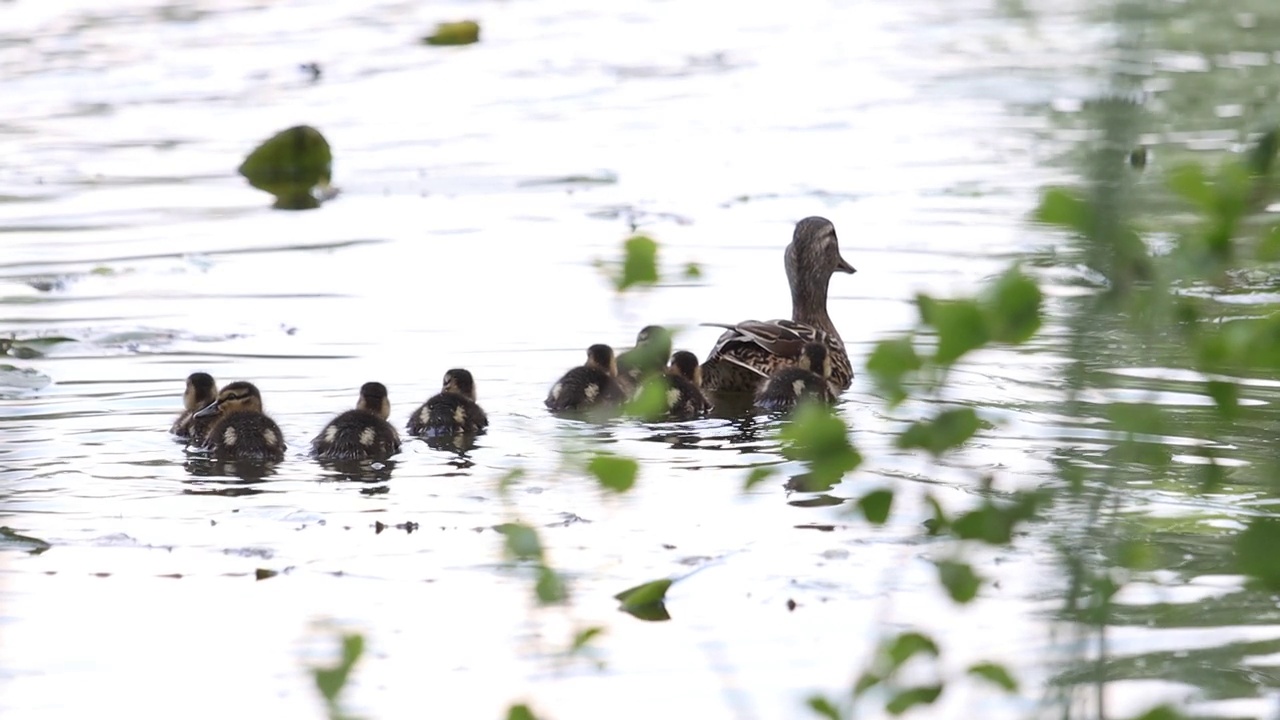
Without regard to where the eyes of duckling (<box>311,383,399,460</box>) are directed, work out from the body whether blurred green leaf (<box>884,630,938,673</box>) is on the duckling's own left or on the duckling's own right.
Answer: on the duckling's own right

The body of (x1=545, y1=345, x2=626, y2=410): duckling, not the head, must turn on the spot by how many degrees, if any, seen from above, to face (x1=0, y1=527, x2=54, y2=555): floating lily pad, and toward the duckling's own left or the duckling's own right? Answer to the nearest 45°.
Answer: approximately 180°

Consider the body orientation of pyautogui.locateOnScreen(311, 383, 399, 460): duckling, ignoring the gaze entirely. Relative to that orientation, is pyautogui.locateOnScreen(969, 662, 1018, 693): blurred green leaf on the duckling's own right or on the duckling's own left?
on the duckling's own right

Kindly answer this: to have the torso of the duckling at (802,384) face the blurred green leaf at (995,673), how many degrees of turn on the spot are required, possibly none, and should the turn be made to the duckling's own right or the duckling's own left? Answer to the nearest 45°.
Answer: approximately 135° to the duckling's own right

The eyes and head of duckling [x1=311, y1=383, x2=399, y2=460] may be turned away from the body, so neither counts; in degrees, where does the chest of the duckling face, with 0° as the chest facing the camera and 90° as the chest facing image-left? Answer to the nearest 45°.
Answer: approximately 225°

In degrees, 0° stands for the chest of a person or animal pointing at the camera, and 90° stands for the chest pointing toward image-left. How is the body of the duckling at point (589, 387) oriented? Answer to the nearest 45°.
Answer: approximately 225°

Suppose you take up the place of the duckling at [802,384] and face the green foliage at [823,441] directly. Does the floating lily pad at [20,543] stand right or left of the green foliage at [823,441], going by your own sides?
right

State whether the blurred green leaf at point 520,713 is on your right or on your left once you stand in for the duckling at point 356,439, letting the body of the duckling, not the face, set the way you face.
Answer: on your right
